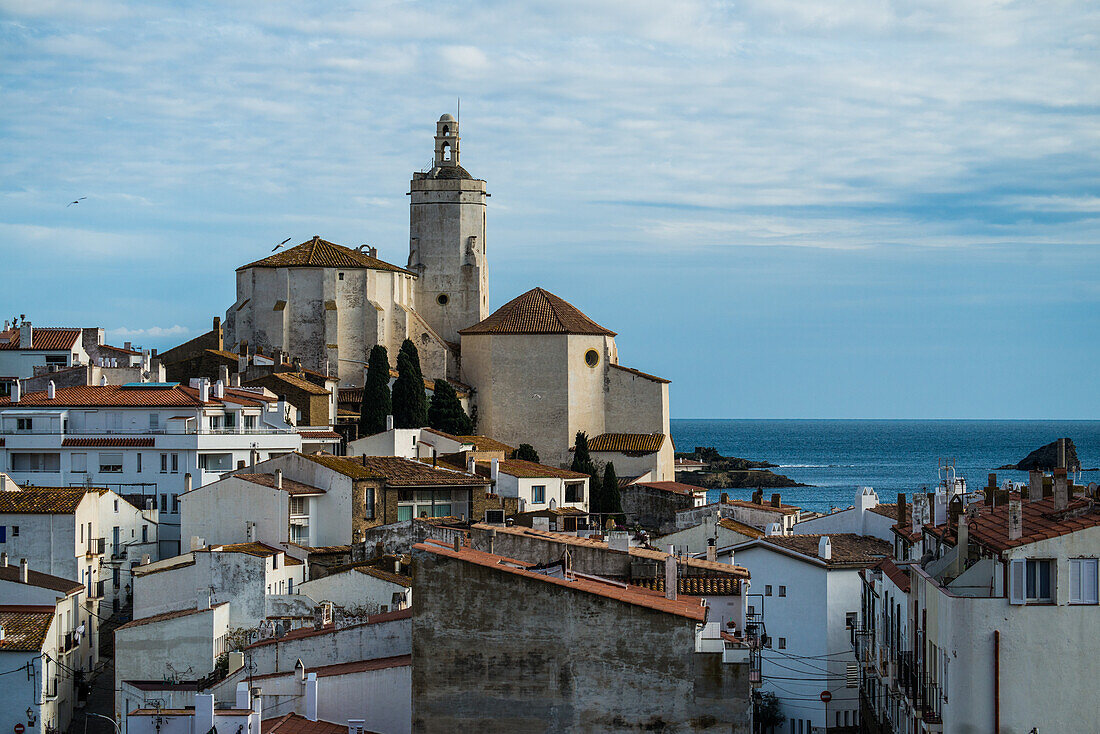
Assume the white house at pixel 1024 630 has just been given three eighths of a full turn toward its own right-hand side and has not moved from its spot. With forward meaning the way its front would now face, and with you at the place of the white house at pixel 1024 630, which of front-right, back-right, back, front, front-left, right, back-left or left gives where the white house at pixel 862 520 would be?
front-left

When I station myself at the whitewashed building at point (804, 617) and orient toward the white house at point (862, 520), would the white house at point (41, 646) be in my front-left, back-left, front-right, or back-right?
back-left

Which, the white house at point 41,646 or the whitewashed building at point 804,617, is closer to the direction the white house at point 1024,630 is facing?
the white house

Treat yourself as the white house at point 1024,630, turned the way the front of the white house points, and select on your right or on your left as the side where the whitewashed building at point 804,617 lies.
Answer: on your right
